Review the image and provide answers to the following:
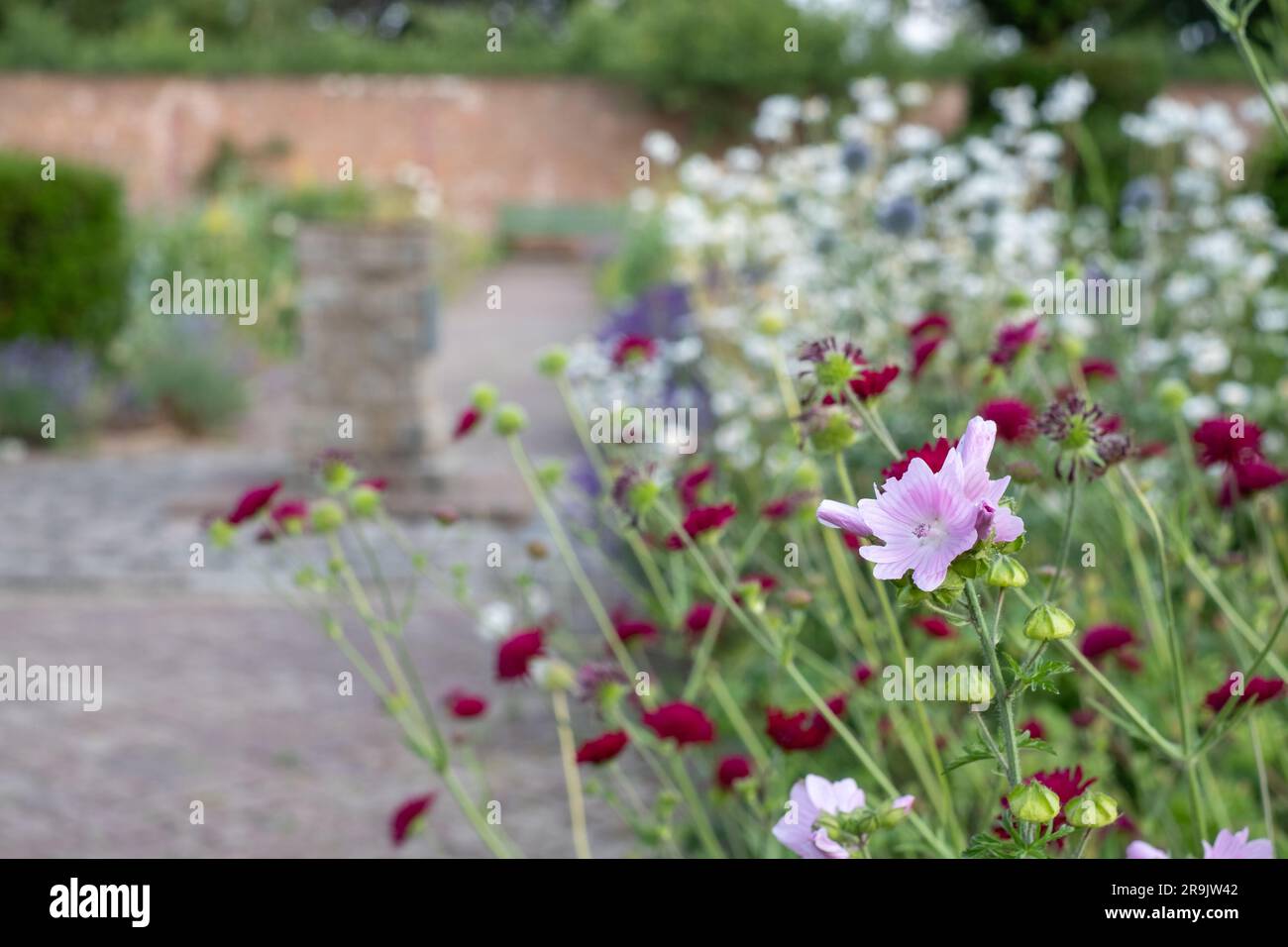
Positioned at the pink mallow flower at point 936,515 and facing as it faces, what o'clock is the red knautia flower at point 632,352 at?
The red knautia flower is roughly at 4 o'clock from the pink mallow flower.

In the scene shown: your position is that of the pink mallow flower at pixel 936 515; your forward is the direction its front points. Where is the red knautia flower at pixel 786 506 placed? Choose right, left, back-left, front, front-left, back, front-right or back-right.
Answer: back-right

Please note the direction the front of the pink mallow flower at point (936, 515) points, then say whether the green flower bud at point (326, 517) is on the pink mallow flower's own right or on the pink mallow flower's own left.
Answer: on the pink mallow flower's own right

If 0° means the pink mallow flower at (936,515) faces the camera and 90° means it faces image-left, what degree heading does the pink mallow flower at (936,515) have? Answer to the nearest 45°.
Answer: approximately 45°
